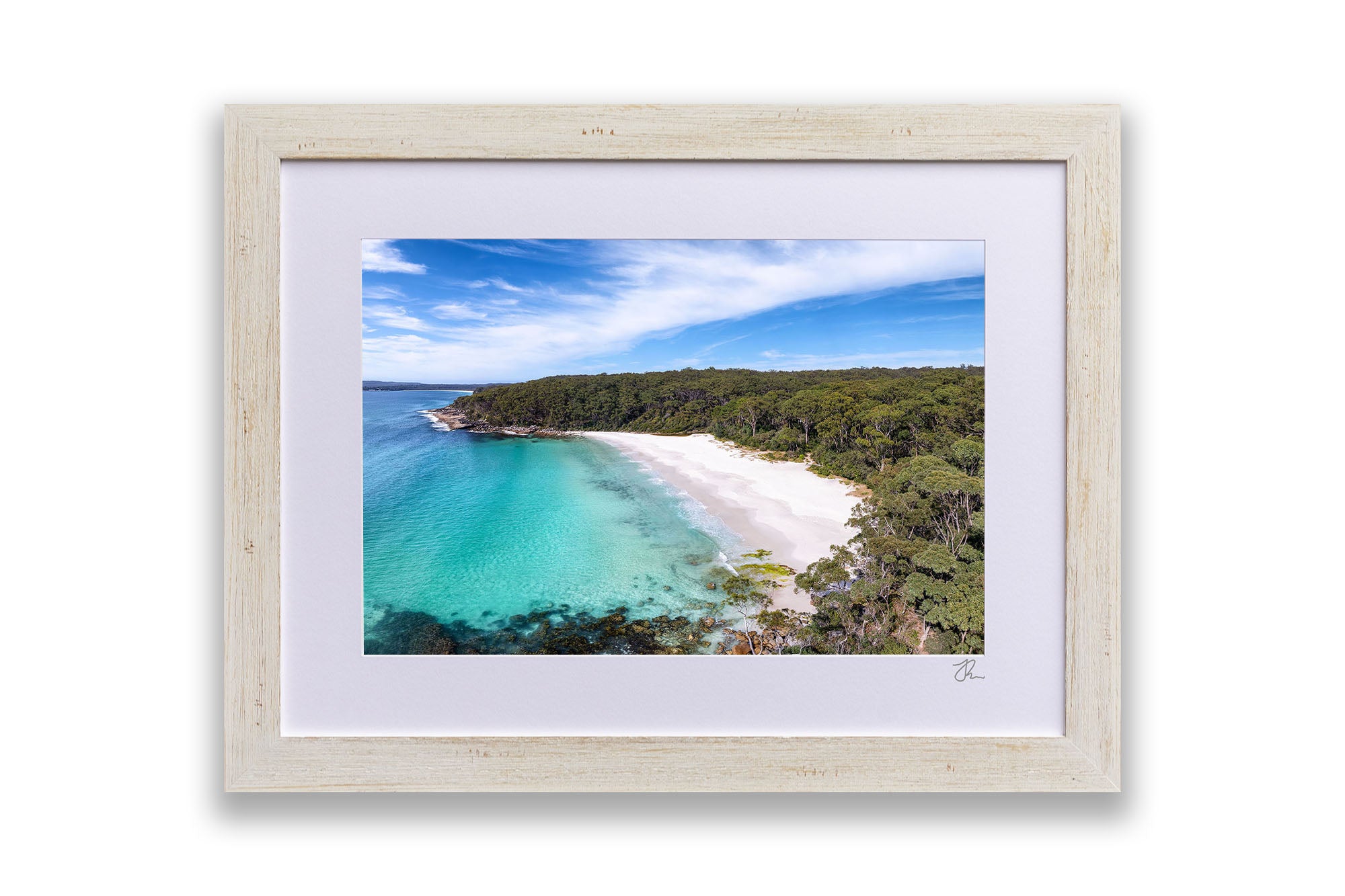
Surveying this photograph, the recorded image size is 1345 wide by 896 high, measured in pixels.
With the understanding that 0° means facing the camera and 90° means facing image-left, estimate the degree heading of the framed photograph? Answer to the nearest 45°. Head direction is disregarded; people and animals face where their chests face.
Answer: approximately 0°
